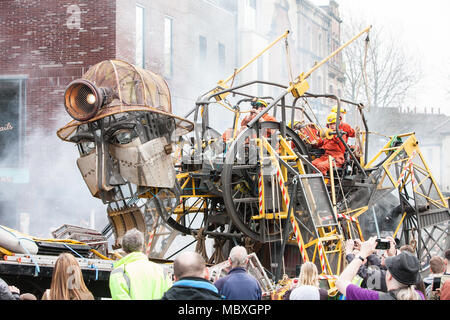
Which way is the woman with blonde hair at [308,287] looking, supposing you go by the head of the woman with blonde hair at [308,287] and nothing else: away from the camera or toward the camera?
away from the camera

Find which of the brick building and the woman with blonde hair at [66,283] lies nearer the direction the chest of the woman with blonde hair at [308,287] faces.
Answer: the brick building

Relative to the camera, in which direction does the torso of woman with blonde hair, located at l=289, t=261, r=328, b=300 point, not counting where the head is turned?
away from the camera

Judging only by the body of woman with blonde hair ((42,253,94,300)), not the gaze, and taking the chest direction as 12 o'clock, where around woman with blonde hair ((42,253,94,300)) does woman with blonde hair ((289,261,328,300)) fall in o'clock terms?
woman with blonde hair ((289,261,328,300)) is roughly at 3 o'clock from woman with blonde hair ((42,253,94,300)).

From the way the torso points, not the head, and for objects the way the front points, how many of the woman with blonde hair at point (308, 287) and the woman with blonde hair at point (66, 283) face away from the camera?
2

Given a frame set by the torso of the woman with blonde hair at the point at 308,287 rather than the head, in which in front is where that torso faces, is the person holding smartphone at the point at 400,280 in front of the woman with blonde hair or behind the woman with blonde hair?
behind

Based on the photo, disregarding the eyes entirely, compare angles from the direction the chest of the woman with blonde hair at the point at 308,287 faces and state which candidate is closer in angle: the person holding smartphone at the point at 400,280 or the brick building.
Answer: the brick building

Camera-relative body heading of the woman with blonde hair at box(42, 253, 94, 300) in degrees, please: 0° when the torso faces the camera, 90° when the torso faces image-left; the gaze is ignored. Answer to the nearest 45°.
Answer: approximately 180°

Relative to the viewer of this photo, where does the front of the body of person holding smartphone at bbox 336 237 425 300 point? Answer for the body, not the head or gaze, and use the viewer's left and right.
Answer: facing away from the viewer and to the left of the viewer
